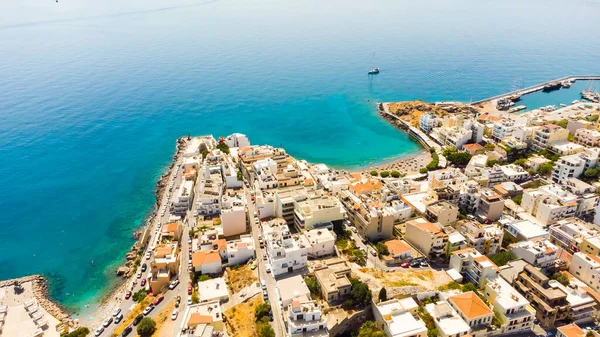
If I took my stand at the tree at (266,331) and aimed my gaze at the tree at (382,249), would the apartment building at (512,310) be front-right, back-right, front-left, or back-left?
front-right

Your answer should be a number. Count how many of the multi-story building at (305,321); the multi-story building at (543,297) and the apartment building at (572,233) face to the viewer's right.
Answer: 0

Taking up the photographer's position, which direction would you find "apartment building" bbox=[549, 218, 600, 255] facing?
facing the viewer and to the left of the viewer

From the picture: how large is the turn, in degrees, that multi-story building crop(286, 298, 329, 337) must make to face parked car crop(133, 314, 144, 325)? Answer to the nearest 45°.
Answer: approximately 90° to its right

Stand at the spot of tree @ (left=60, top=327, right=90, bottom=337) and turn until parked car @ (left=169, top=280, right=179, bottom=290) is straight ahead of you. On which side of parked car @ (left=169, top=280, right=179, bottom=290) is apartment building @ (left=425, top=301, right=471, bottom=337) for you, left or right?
right

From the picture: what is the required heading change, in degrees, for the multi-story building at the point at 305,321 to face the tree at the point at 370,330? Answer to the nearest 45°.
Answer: approximately 90° to its left

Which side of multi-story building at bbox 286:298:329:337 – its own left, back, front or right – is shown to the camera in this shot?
front

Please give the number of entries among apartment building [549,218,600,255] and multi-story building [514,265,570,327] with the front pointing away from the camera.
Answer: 0
